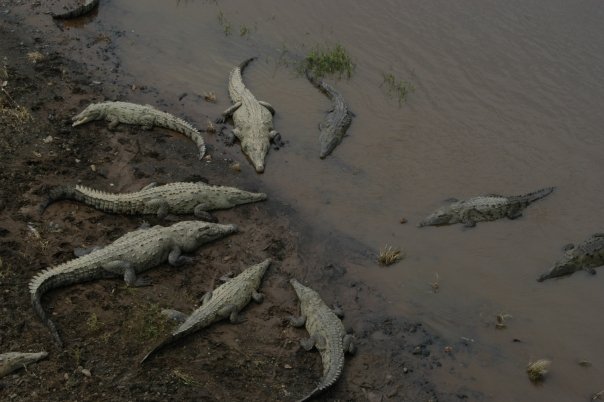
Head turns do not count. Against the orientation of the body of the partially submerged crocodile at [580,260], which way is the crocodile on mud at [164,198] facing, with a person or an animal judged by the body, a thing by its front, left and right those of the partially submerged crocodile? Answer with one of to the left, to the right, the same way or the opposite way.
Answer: the opposite way

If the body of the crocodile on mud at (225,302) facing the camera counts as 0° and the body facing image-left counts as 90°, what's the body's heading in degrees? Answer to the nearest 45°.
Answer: approximately 225°

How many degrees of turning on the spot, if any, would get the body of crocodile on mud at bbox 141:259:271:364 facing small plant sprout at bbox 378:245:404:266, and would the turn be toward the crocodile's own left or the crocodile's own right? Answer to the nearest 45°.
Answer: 0° — it already faces it

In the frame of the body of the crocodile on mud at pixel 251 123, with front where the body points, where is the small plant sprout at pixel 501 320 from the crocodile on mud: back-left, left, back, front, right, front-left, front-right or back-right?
front-left

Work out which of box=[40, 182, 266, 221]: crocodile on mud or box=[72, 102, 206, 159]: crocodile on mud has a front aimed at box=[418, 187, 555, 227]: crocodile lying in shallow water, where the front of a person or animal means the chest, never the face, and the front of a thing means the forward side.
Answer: box=[40, 182, 266, 221]: crocodile on mud

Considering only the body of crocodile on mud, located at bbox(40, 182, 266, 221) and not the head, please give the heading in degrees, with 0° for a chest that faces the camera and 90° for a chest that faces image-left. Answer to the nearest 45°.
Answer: approximately 270°

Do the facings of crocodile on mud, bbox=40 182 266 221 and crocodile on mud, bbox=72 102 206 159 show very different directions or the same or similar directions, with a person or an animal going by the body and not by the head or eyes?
very different directions

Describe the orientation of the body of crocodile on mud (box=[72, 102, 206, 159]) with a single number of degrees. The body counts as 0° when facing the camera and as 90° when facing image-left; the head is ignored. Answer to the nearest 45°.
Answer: approximately 90°

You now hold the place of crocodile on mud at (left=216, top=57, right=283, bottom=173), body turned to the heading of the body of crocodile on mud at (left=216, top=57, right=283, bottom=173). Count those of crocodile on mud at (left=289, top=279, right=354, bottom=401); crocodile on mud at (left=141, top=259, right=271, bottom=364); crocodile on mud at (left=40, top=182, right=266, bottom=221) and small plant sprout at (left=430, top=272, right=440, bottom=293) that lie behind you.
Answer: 0

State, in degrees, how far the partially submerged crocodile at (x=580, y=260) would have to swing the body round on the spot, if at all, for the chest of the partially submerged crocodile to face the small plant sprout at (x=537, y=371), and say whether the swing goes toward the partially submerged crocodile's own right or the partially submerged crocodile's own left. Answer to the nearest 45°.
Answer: approximately 45° to the partially submerged crocodile's own left

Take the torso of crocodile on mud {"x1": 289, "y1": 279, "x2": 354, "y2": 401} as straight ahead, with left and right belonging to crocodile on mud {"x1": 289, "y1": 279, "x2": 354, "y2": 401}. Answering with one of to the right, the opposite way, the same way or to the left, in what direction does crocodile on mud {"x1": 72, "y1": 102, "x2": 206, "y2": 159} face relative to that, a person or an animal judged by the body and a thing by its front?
to the left

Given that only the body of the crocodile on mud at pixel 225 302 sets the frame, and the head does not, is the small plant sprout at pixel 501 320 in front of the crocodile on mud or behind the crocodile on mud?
in front

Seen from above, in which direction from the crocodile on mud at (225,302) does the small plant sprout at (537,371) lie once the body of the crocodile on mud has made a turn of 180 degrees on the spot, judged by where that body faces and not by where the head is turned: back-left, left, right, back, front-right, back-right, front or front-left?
back-left

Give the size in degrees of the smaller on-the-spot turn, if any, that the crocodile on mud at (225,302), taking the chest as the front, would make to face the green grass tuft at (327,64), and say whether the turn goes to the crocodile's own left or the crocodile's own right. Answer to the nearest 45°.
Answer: approximately 45° to the crocodile's own left

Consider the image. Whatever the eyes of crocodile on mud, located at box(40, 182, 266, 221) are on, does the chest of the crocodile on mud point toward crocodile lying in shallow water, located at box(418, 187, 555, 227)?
yes

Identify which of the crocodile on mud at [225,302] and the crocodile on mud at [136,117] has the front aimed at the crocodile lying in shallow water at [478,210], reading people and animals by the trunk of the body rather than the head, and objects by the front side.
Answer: the crocodile on mud at [225,302]

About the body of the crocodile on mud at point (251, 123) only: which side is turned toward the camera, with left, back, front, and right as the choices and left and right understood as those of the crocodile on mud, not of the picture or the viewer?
front

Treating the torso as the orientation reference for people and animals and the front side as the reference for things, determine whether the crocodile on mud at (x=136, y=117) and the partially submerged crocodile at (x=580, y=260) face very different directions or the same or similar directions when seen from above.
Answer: same or similar directions

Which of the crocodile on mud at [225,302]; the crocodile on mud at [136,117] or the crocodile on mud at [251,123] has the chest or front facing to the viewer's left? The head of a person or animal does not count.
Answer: the crocodile on mud at [136,117]

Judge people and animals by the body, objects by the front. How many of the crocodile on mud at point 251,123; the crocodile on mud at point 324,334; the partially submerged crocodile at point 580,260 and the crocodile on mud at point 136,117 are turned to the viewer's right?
0

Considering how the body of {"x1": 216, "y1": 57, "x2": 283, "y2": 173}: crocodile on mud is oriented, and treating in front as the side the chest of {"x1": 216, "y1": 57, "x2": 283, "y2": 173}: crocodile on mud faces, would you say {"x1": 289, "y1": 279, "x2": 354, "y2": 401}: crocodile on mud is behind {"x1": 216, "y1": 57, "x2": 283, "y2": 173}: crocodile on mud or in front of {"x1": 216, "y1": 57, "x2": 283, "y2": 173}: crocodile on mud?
in front

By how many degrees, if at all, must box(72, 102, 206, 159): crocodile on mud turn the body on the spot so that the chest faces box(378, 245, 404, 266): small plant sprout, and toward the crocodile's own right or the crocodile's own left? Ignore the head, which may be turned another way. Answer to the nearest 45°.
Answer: approximately 135° to the crocodile's own left
